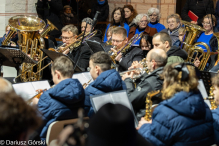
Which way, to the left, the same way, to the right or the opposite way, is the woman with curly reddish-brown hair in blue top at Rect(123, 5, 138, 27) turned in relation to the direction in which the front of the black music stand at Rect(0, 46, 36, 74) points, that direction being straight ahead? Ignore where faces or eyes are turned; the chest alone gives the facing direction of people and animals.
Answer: the opposite way

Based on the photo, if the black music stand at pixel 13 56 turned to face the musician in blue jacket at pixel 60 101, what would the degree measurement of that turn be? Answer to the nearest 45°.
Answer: approximately 135° to its right

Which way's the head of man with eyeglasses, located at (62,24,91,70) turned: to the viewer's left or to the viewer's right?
to the viewer's left

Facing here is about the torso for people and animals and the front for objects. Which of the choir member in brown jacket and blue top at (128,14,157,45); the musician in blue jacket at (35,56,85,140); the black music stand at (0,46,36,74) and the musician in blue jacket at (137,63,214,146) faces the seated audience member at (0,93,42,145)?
the choir member in brown jacket and blue top at (128,14,157,45)

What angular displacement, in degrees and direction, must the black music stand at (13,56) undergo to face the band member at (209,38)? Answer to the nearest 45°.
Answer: approximately 45° to its right

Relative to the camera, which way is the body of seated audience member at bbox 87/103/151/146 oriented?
away from the camera

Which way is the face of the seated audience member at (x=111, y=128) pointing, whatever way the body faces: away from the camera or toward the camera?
away from the camera

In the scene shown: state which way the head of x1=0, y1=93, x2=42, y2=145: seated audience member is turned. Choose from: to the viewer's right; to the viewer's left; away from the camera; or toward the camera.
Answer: away from the camera
